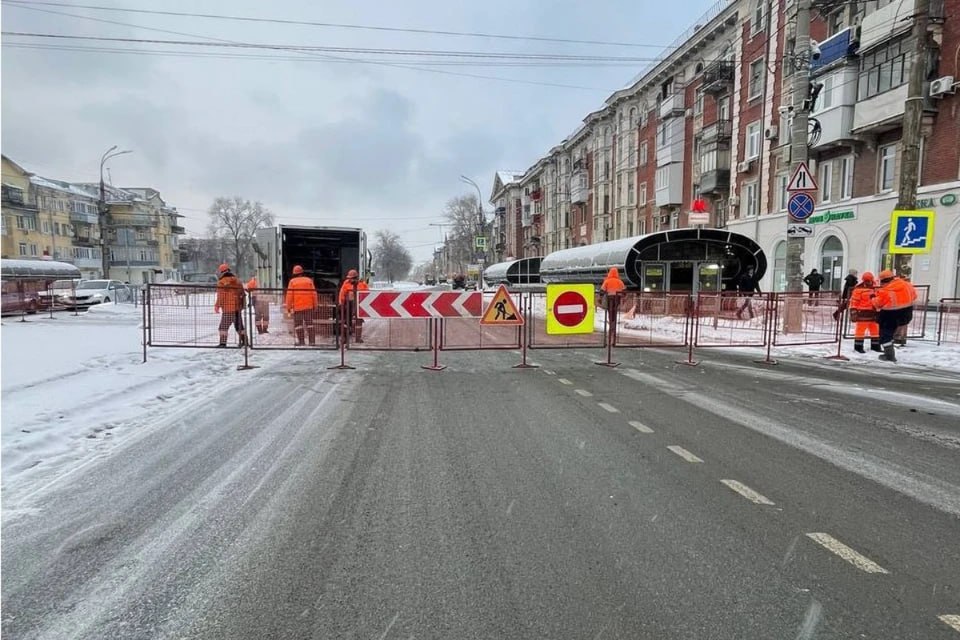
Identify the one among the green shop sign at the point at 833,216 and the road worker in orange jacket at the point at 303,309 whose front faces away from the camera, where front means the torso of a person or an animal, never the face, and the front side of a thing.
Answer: the road worker in orange jacket

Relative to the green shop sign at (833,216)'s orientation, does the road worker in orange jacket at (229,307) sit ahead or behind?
ahead

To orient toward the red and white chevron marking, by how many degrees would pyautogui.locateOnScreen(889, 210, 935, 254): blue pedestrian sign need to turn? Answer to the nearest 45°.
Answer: approximately 45° to its right

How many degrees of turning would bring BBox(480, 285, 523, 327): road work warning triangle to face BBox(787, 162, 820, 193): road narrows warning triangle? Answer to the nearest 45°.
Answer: approximately 90° to its left

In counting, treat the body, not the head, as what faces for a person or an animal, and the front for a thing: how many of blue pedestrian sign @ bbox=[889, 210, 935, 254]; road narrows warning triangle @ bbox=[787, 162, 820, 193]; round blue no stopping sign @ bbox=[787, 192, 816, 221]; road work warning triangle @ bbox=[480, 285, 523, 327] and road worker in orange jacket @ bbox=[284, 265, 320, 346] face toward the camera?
4

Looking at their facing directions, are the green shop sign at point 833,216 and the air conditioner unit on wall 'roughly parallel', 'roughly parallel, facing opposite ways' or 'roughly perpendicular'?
roughly parallel

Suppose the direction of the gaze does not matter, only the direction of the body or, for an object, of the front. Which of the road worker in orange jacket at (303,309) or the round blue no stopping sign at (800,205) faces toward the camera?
the round blue no stopping sign

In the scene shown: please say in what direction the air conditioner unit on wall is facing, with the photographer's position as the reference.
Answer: facing the viewer and to the left of the viewer

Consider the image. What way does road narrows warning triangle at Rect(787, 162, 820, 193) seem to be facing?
toward the camera

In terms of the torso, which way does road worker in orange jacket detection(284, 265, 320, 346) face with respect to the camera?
away from the camera

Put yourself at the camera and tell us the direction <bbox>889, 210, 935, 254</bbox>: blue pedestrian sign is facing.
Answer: facing the viewer

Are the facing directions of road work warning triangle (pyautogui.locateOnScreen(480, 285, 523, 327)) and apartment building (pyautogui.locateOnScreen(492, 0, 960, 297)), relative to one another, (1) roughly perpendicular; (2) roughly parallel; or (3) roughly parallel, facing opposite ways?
roughly perpendicular

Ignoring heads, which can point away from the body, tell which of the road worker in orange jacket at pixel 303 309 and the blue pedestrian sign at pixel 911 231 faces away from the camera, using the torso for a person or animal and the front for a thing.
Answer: the road worker in orange jacket

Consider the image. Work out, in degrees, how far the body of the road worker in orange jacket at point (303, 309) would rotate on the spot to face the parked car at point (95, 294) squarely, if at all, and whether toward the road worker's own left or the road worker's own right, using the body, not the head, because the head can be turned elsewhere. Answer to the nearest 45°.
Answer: approximately 45° to the road worker's own left
